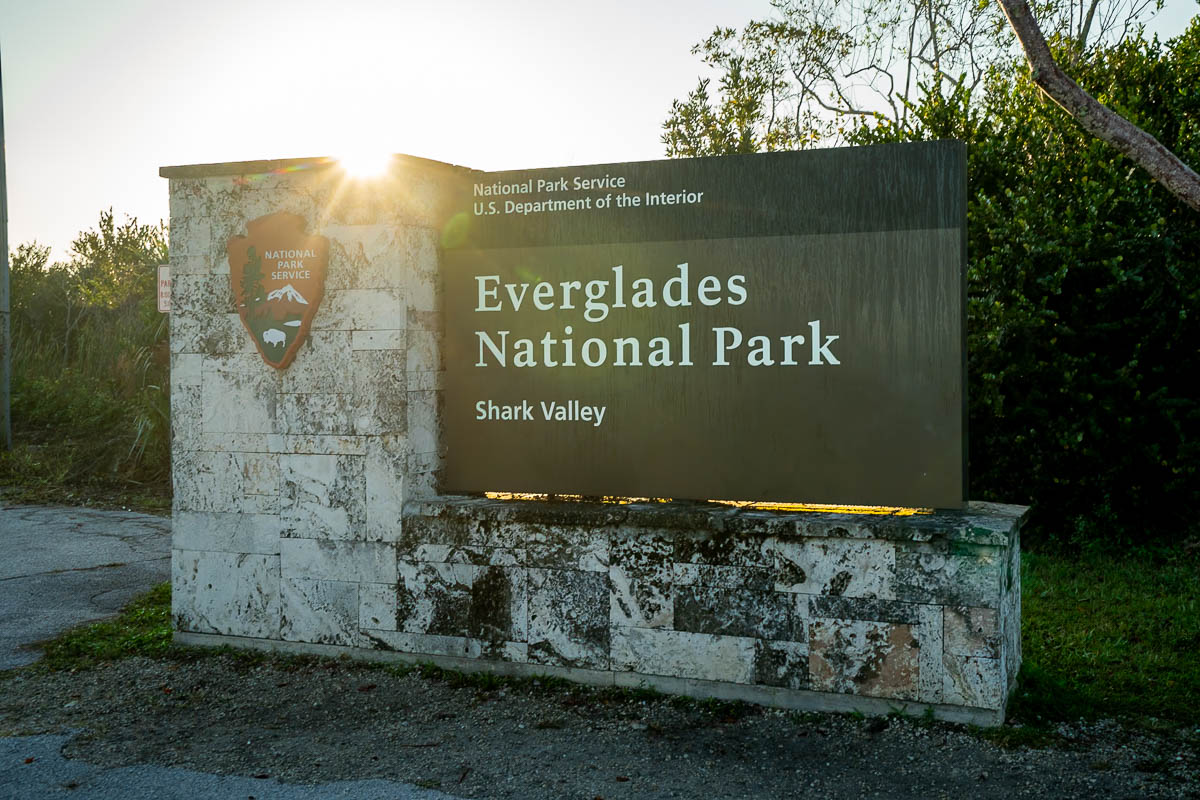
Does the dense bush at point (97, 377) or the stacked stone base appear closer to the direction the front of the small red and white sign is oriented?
the stacked stone base

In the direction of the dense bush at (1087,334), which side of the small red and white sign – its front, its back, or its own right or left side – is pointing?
left

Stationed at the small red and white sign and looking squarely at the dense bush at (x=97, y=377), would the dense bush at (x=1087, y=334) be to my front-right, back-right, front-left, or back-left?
back-right

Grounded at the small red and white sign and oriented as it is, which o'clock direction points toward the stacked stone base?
The stacked stone base is roughly at 11 o'clock from the small red and white sign.

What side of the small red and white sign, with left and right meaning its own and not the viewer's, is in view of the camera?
front

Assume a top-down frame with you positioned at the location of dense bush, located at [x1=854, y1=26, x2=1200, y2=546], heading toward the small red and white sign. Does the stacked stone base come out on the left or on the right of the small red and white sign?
left
